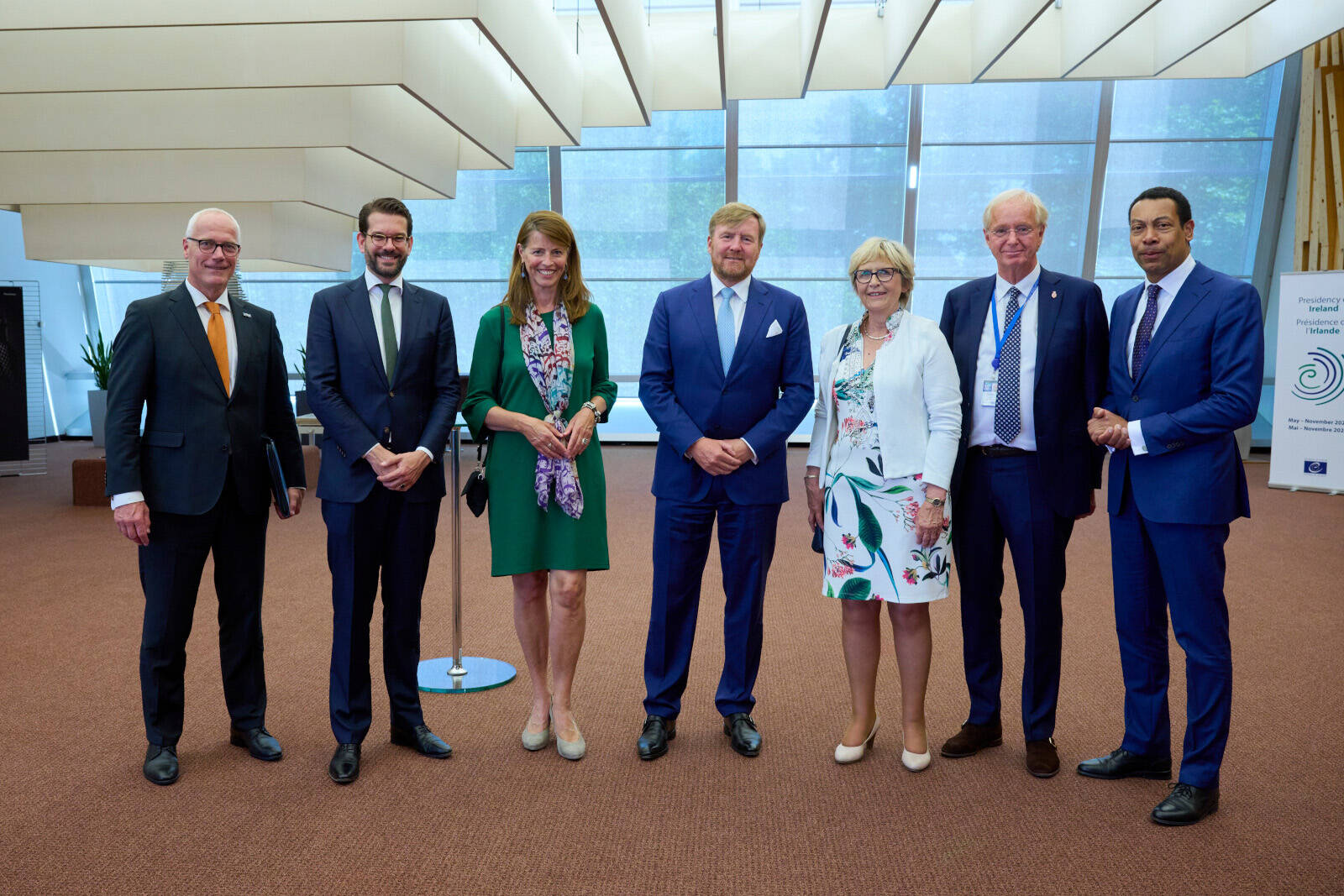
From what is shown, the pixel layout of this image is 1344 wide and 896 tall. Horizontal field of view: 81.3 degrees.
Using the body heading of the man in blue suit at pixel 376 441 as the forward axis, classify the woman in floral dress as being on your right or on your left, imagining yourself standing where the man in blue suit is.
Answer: on your left

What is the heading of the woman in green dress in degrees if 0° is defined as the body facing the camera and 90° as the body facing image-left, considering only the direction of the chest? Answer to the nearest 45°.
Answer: approximately 0°

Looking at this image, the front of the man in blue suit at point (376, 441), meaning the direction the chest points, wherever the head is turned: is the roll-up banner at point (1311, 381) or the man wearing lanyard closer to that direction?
the man wearing lanyard

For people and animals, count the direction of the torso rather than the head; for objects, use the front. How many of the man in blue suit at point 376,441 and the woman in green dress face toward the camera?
2

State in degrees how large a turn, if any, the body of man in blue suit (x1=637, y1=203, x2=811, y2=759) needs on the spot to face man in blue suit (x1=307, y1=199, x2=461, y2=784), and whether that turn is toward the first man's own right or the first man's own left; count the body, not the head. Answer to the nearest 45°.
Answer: approximately 90° to the first man's own right

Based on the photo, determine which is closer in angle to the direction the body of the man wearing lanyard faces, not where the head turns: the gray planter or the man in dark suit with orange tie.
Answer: the man in dark suit with orange tie

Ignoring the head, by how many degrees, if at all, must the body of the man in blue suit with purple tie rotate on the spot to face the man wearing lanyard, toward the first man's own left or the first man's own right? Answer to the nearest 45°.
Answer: approximately 45° to the first man's own right

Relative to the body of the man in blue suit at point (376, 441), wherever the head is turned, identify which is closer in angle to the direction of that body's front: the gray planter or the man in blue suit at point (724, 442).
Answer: the man in blue suit
